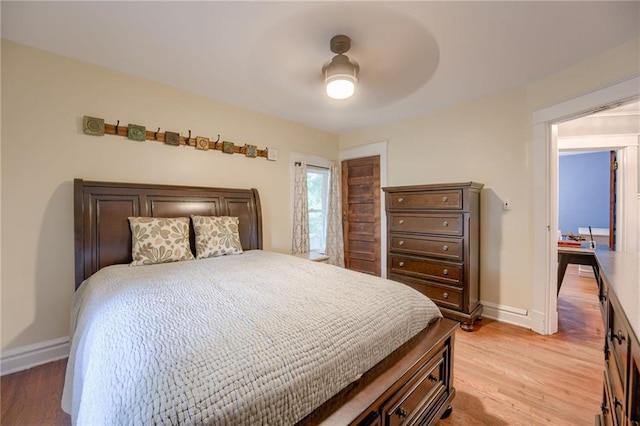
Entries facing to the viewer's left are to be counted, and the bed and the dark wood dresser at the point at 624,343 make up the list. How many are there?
1

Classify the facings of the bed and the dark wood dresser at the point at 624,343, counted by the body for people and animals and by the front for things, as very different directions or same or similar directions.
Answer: very different directions

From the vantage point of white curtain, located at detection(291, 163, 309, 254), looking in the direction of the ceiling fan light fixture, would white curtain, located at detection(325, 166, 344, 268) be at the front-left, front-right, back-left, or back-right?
back-left

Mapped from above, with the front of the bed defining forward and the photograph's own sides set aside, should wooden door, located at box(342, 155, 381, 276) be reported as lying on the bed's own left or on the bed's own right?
on the bed's own left

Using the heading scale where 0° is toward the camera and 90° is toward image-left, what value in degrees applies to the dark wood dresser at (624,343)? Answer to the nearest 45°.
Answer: approximately 90°

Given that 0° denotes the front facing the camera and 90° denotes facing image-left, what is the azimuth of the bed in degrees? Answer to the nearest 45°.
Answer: approximately 315°

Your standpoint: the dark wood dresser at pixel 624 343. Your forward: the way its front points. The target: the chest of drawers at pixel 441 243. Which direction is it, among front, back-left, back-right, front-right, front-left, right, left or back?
front-right

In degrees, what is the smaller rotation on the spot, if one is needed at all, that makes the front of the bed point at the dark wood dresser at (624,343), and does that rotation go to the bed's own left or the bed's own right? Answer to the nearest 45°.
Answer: approximately 45° to the bed's own left
